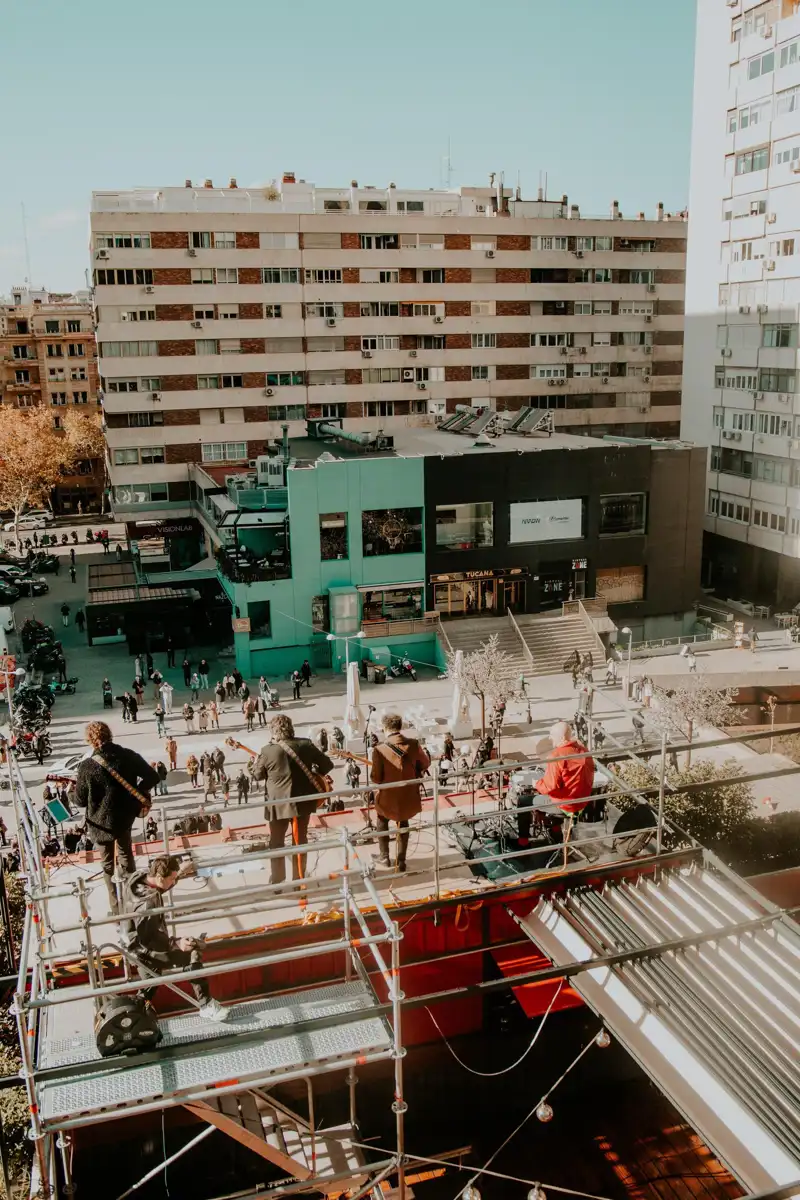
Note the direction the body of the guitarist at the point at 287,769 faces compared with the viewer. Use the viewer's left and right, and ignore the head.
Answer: facing away from the viewer

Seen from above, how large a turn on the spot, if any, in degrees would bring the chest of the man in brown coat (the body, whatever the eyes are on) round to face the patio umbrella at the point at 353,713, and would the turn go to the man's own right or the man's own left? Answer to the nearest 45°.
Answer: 0° — they already face it

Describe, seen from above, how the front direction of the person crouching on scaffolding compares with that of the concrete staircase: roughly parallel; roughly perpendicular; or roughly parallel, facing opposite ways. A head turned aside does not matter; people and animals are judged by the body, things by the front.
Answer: roughly perpendicular

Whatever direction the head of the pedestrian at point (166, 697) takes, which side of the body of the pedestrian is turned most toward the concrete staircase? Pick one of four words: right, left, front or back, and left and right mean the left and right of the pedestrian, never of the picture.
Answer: left

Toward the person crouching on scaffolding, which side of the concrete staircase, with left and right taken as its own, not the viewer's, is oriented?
front

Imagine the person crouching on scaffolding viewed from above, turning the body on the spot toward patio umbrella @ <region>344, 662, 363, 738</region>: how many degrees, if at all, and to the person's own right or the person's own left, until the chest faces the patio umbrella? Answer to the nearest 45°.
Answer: approximately 90° to the person's own left

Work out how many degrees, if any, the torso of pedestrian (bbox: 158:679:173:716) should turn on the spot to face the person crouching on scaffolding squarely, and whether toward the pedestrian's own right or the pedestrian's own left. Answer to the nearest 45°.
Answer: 0° — they already face them

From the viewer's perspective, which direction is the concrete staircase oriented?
toward the camera

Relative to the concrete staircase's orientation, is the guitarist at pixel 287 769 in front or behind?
in front

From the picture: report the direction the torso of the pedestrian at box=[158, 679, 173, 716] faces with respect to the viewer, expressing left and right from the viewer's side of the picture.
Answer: facing the viewer

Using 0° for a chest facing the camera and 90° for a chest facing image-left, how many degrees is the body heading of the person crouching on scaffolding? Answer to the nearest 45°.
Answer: approximately 270°

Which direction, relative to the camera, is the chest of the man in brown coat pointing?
away from the camera

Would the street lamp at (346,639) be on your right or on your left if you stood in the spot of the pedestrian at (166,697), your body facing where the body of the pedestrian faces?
on your left
